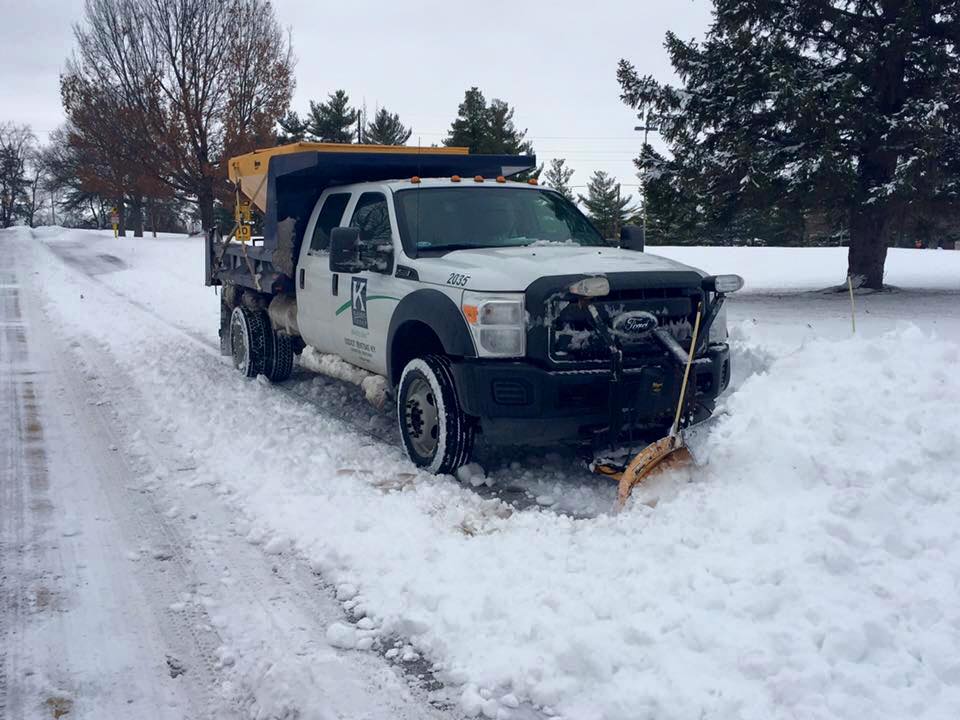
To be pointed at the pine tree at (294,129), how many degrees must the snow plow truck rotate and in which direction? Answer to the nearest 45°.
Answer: approximately 135° to its left

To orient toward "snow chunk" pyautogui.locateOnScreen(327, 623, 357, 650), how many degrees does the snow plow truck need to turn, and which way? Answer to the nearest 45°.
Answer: approximately 45° to its right

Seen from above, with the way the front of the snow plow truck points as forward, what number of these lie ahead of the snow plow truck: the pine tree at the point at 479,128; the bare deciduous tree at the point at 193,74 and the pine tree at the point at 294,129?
0

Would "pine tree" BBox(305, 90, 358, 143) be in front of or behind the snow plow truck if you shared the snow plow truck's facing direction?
behind

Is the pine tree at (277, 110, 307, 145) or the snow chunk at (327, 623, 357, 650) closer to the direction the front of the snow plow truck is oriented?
the snow chunk

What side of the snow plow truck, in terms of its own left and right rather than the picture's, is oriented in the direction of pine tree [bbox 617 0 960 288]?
left

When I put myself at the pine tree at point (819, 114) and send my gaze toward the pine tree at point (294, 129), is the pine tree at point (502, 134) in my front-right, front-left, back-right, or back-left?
front-right

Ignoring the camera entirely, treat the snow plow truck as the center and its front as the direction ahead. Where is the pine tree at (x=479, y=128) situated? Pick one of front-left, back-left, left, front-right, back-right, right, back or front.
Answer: back-left

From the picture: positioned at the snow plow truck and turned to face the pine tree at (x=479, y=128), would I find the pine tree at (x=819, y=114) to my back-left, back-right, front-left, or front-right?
front-right

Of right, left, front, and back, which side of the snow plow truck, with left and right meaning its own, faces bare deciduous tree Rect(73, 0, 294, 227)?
back

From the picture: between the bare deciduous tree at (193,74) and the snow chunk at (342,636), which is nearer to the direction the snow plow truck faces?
the snow chunk

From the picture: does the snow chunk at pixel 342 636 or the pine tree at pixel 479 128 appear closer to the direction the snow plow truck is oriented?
the snow chunk
